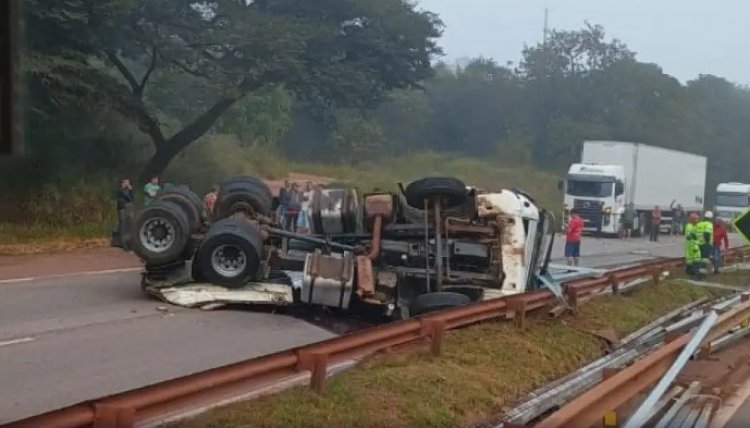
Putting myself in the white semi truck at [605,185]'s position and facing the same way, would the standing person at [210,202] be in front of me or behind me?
in front

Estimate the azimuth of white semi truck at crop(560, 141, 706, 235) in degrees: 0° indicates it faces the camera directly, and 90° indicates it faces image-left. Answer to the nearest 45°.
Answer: approximately 45°

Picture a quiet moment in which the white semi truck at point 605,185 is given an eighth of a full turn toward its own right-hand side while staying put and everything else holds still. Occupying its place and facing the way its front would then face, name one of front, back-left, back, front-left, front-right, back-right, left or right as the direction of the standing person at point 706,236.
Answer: left

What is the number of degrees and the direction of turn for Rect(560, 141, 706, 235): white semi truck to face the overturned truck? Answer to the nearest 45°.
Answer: approximately 45° to its left

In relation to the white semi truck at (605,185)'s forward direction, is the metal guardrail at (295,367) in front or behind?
in front

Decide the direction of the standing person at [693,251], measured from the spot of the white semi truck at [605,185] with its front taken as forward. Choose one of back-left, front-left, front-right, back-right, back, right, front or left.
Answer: front-left
